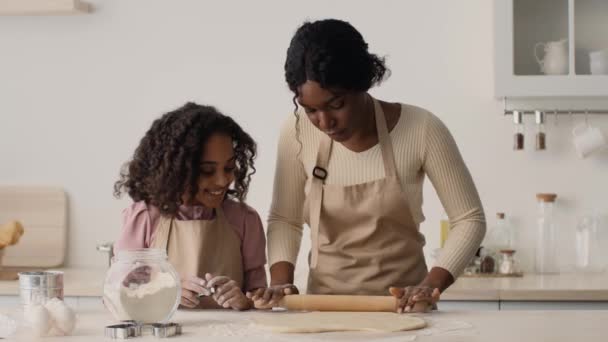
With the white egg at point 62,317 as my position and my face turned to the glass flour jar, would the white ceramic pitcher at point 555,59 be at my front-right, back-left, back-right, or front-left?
front-left

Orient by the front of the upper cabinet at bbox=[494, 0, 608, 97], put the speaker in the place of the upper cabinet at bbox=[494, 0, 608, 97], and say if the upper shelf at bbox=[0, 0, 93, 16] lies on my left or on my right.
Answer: on my right

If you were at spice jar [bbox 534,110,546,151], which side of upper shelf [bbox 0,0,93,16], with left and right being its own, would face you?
left

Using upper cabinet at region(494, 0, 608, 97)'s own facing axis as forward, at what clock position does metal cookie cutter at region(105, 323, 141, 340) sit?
The metal cookie cutter is roughly at 1 o'clock from the upper cabinet.

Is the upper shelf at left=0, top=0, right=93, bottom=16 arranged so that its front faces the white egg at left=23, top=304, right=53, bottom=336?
yes

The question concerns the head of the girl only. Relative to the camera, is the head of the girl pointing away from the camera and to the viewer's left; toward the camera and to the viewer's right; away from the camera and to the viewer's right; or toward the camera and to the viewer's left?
toward the camera and to the viewer's right

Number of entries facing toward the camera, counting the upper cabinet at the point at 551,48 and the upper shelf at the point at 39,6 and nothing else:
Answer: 2

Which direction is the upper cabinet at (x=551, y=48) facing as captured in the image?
toward the camera

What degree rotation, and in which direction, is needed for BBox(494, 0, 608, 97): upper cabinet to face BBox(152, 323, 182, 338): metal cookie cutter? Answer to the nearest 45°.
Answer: approximately 45° to its right

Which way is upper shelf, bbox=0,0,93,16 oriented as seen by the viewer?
toward the camera

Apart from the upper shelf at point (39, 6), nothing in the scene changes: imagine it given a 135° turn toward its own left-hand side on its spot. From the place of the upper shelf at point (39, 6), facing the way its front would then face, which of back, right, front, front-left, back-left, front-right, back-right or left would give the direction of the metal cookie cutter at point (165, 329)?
back-right

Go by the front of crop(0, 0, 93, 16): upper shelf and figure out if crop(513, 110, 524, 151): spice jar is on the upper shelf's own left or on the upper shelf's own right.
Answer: on the upper shelf's own left
